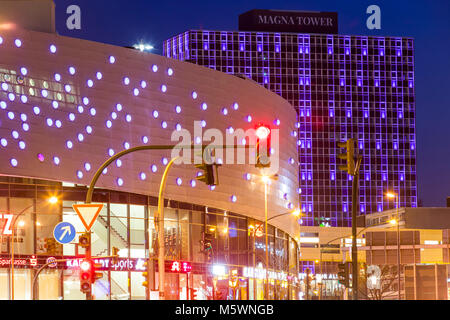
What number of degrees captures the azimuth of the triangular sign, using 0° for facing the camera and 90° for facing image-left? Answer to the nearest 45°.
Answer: approximately 0°

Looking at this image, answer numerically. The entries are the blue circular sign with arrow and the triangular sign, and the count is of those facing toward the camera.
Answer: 2

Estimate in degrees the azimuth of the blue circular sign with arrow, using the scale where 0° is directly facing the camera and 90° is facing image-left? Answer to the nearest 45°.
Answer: approximately 0°
